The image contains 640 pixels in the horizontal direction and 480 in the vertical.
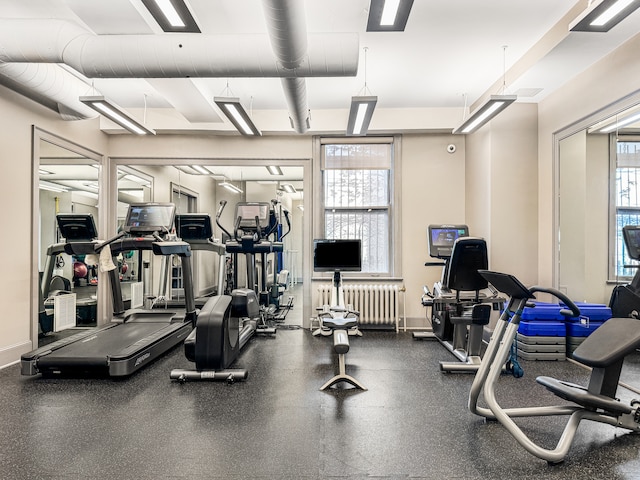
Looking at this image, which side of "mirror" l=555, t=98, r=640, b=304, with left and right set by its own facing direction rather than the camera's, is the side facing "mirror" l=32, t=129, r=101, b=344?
front

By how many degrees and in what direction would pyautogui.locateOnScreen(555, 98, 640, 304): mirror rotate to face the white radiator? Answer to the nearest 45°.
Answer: approximately 45° to its right

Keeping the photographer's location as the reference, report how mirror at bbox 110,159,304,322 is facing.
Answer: facing the viewer

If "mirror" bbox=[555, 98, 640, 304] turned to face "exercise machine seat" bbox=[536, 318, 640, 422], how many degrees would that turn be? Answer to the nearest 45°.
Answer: approximately 45° to its left

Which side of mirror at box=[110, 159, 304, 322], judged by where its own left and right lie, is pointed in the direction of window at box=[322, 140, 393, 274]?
left

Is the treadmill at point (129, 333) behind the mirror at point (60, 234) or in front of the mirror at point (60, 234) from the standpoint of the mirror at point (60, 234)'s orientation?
in front

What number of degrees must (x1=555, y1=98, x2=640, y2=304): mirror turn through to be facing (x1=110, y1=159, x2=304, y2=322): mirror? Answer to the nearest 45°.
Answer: approximately 45° to its right

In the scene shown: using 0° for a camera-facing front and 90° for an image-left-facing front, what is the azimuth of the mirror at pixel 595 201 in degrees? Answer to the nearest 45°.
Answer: approximately 45°

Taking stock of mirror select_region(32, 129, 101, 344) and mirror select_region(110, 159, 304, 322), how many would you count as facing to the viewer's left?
0

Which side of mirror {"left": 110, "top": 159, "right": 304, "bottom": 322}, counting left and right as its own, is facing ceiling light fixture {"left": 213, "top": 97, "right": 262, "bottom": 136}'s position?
front

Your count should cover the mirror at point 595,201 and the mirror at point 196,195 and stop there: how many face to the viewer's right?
0

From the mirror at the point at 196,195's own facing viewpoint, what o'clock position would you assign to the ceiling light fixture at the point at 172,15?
The ceiling light fixture is roughly at 12 o'clock from the mirror.

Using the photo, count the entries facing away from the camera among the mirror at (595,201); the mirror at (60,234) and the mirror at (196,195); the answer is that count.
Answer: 0

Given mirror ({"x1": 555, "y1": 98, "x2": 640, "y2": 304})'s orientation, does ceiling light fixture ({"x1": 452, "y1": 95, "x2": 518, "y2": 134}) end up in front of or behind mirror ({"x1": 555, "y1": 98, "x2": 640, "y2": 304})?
in front

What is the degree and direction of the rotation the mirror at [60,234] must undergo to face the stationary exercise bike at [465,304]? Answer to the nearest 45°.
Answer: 0° — it already faces it

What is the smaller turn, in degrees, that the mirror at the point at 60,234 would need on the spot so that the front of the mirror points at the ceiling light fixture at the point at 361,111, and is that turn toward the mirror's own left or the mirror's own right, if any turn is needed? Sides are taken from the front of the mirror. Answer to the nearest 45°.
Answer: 0° — it already faces it

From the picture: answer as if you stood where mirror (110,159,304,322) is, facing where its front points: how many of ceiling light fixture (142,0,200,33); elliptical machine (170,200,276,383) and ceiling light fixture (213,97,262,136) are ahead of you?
3

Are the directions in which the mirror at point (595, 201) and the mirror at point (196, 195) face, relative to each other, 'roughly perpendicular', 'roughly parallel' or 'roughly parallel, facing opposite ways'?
roughly perpendicular

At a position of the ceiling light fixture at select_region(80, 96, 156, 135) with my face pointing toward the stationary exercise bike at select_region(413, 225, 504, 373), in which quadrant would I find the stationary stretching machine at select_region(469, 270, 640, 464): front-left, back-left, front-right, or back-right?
front-right

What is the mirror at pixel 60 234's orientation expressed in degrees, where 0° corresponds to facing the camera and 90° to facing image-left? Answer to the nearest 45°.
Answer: approximately 315°
